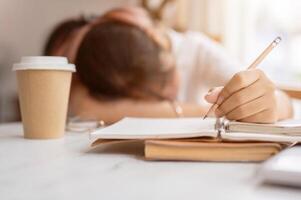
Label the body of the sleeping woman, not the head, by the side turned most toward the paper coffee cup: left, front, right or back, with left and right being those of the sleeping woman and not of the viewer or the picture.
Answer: front

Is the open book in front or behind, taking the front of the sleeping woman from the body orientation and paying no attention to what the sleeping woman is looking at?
in front

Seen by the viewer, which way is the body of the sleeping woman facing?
toward the camera

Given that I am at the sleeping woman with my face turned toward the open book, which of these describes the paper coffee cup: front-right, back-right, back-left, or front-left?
front-right
